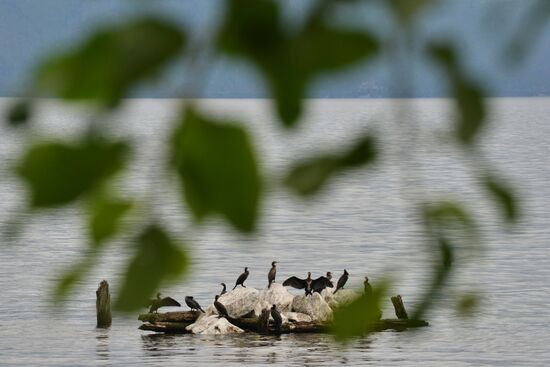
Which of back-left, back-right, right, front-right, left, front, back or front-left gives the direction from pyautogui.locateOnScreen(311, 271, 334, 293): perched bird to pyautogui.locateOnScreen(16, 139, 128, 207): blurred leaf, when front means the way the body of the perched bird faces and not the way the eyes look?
right

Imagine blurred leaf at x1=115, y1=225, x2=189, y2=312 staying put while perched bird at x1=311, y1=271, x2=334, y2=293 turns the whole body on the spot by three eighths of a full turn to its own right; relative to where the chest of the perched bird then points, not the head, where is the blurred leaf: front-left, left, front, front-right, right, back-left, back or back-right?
front-left

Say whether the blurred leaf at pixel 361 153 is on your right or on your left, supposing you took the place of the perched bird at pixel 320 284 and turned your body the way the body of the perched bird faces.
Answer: on your right

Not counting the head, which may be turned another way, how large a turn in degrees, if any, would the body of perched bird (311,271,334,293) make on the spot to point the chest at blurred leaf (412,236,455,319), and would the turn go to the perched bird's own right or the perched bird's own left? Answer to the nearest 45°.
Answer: approximately 90° to the perched bird's own right

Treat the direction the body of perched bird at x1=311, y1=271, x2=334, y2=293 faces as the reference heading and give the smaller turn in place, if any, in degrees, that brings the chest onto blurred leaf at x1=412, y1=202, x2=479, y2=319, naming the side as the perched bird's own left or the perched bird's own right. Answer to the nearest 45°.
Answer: approximately 90° to the perched bird's own right

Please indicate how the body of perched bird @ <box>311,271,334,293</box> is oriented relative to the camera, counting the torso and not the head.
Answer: to the viewer's right
